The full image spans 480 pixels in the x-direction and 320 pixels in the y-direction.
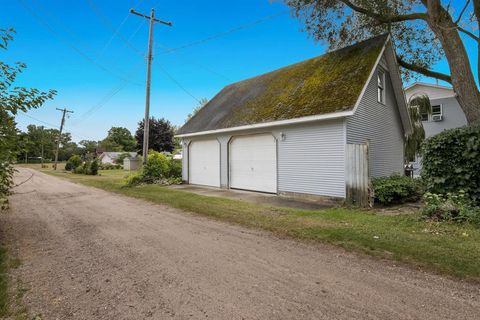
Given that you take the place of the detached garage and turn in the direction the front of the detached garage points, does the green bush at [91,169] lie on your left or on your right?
on your right

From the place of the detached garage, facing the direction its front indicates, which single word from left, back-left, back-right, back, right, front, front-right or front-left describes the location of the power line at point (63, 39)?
front-right

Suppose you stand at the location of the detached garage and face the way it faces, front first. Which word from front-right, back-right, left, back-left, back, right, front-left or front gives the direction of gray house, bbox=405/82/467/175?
back

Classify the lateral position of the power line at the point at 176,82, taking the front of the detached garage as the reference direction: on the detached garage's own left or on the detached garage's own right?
on the detached garage's own right

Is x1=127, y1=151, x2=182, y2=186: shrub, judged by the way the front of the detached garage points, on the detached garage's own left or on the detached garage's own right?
on the detached garage's own right

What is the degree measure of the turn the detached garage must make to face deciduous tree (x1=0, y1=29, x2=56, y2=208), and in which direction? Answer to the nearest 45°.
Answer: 0° — it already faces it

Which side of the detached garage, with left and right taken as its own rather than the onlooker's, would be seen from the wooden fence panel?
left

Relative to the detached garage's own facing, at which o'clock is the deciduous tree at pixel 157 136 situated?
The deciduous tree is roughly at 3 o'clock from the detached garage.

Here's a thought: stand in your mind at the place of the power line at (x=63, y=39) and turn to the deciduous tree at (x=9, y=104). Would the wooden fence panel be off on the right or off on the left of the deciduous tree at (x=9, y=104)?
left

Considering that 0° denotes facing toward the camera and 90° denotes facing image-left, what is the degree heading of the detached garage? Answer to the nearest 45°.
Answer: approximately 45°

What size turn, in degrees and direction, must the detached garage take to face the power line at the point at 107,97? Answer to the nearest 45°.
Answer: approximately 90° to its right
